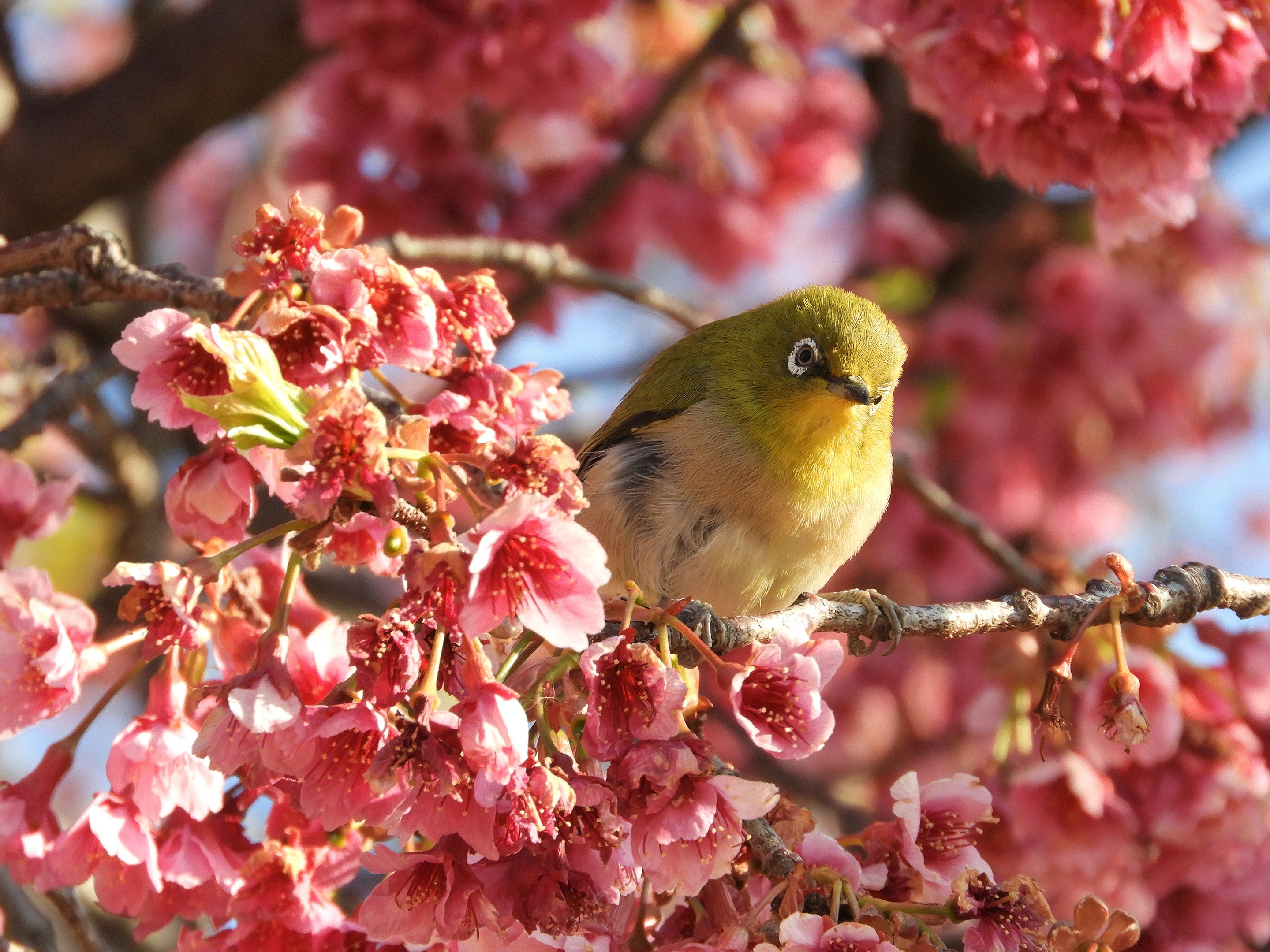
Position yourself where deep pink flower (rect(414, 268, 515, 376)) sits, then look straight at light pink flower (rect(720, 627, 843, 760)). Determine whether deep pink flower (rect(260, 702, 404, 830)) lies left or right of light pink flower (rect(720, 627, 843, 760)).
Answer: right

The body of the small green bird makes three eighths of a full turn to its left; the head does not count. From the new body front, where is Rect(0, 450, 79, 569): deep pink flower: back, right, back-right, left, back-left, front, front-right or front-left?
back-left

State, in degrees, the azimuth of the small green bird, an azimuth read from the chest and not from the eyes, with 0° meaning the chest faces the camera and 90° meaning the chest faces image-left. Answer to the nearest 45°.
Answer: approximately 315°

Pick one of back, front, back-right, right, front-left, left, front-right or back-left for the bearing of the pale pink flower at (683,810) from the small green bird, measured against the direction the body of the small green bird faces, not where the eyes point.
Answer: front-right

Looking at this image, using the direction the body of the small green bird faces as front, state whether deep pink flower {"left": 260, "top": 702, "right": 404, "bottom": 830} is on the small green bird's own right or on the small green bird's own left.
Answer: on the small green bird's own right

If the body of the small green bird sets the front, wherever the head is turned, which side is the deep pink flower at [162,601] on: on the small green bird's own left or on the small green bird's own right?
on the small green bird's own right

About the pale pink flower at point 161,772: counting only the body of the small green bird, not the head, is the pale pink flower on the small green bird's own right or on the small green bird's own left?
on the small green bird's own right

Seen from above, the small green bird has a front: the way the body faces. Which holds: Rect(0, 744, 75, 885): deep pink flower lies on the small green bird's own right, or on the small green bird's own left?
on the small green bird's own right
